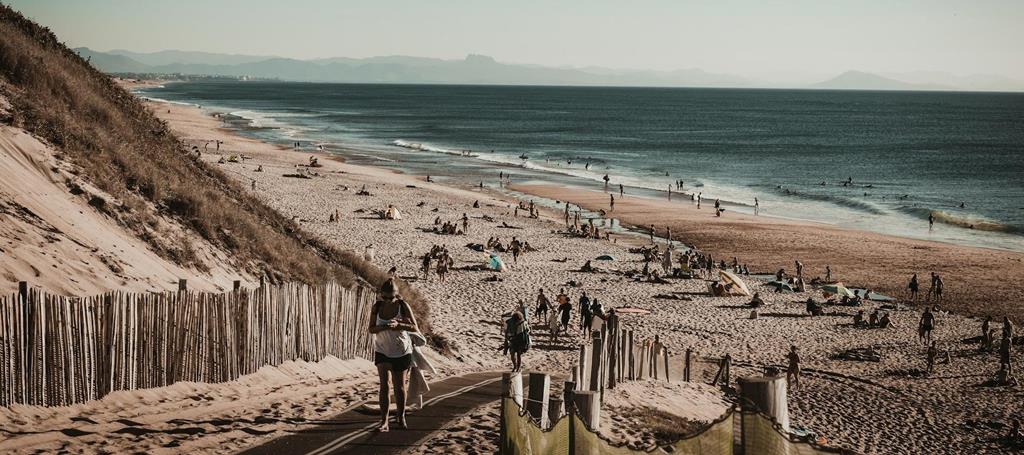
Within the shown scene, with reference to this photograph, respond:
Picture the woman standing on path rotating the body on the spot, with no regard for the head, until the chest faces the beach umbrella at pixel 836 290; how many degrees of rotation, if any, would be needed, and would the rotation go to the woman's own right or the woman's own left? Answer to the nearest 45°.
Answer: approximately 135° to the woman's own left

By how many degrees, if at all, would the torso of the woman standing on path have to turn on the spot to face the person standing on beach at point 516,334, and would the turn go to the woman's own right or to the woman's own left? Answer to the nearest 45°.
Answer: approximately 180°

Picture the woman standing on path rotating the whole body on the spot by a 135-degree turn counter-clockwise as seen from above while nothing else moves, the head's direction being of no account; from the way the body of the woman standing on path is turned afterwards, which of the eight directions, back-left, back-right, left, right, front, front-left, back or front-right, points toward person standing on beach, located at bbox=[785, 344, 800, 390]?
front

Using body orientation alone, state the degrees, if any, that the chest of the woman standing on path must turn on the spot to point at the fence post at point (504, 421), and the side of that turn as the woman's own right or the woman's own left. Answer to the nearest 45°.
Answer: approximately 45° to the woman's own left

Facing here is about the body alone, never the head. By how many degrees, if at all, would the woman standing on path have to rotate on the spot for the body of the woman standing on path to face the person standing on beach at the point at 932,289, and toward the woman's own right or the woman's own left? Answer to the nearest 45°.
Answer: approximately 135° to the woman's own left

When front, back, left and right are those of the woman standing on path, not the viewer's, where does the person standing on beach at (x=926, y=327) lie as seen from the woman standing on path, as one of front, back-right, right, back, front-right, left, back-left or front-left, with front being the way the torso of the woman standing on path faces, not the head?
back-left

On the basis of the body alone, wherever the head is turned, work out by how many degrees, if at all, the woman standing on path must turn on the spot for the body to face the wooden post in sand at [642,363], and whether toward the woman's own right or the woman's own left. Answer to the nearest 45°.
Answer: approximately 135° to the woman's own left

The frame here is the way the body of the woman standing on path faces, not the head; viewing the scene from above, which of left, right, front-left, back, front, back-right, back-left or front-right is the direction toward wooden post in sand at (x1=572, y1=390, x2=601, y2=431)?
front-left

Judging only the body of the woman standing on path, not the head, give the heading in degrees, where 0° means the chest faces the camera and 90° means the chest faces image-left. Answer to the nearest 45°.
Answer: approximately 0°

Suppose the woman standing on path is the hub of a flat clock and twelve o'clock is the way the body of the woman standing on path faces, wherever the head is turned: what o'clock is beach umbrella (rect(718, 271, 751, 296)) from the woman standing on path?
The beach umbrella is roughly at 7 o'clock from the woman standing on path.

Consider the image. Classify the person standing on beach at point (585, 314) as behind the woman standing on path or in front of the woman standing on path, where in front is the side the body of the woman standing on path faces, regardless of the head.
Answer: behind

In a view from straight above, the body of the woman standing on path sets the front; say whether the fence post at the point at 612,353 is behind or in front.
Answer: behind

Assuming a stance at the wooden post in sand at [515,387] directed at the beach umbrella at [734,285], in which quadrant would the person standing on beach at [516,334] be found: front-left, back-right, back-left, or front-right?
front-left

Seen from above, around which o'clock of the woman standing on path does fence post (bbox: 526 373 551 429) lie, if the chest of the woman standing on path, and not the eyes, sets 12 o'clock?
The fence post is roughly at 10 o'clock from the woman standing on path.
